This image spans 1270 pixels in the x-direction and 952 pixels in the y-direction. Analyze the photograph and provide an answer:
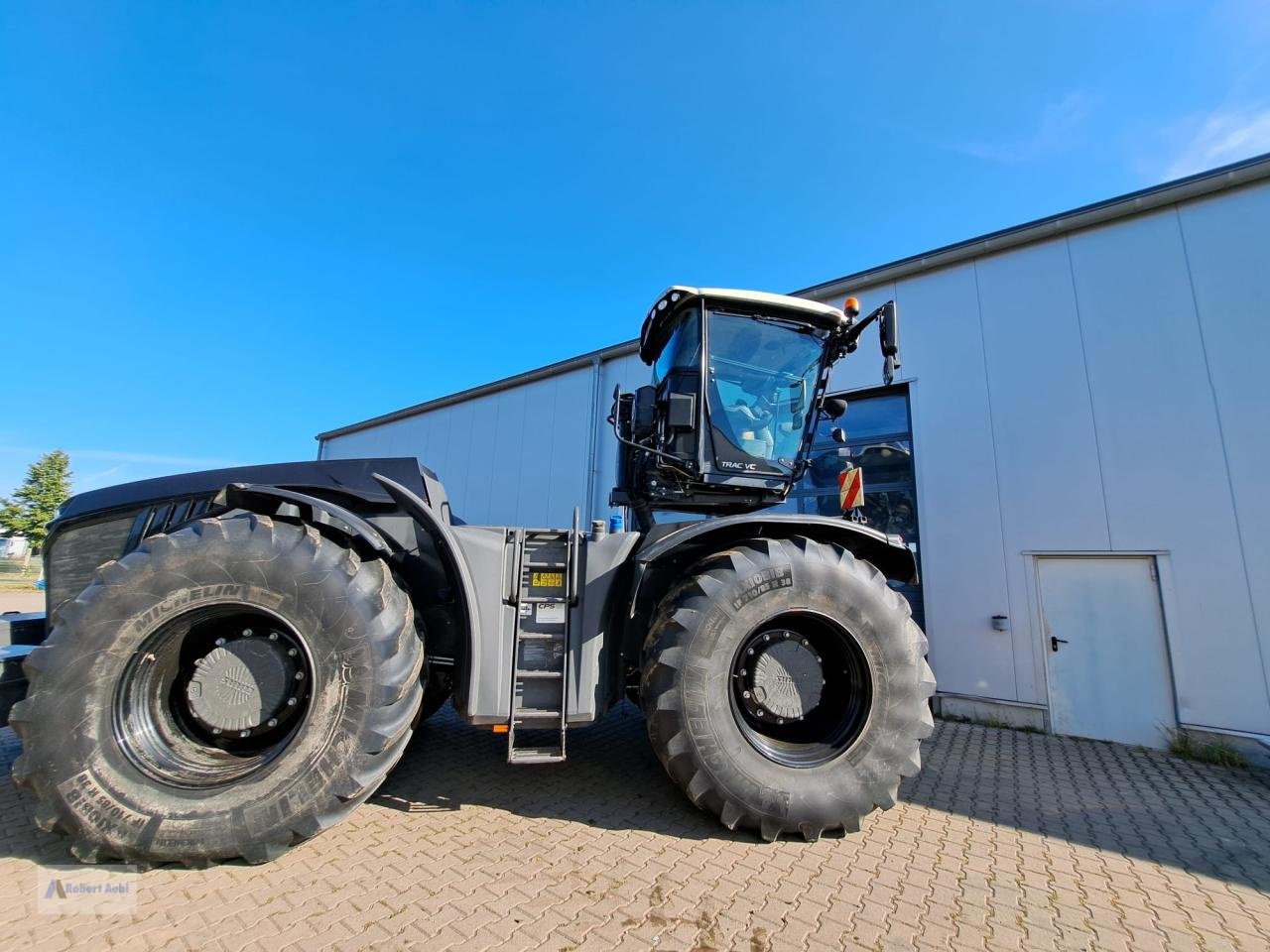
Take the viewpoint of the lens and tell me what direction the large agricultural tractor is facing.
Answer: facing to the left of the viewer

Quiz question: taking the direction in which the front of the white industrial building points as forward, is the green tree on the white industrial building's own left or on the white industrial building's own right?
on the white industrial building's own right

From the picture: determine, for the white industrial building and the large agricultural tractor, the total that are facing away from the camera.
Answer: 0

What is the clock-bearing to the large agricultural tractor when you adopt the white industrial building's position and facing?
The large agricultural tractor is roughly at 12 o'clock from the white industrial building.

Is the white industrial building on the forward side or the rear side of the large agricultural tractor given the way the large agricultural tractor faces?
on the rear side

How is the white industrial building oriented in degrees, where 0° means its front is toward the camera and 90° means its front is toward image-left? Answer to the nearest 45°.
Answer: approximately 45°

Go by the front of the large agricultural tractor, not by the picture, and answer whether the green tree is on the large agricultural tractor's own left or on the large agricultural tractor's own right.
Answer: on the large agricultural tractor's own right
